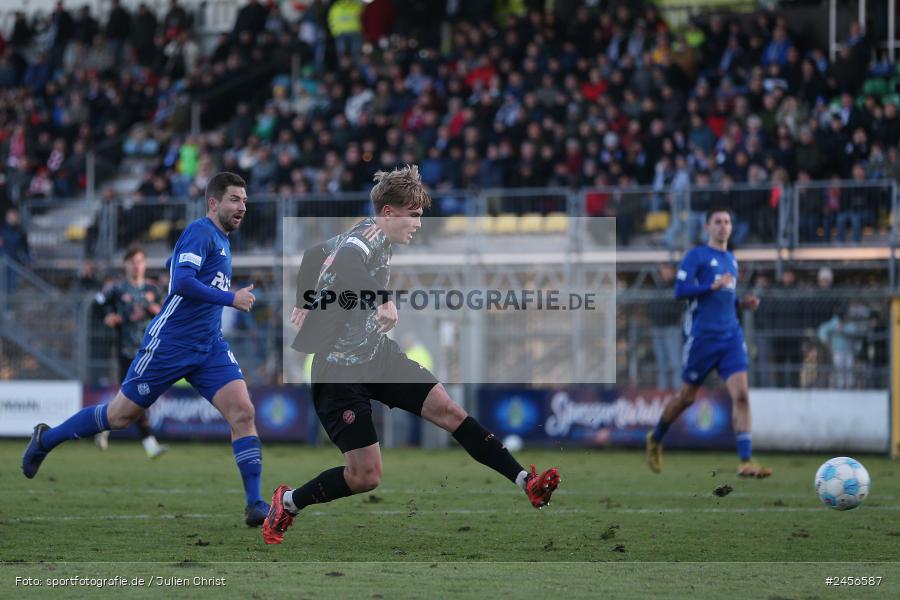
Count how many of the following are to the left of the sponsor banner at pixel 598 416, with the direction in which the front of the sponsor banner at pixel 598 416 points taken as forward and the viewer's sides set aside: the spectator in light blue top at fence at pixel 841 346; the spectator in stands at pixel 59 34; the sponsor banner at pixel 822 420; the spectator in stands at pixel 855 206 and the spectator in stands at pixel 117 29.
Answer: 3

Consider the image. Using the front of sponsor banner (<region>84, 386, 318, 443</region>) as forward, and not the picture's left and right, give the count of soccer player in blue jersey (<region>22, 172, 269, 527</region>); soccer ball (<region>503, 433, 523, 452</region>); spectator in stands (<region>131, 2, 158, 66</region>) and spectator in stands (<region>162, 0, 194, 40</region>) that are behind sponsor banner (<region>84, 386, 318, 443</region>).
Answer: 2

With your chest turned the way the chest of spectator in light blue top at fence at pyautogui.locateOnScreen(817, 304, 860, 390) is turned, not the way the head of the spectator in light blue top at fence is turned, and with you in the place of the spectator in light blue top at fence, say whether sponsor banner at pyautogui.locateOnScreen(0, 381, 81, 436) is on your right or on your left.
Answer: on your right

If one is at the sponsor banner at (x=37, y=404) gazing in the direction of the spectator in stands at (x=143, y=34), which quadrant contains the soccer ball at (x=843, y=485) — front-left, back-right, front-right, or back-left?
back-right

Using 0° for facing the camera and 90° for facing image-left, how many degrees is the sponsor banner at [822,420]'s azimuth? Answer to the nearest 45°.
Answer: approximately 0°

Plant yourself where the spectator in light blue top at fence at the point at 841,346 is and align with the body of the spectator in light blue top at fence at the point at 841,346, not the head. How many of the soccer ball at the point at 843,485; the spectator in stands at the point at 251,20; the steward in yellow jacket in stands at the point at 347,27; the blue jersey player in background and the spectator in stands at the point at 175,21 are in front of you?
2

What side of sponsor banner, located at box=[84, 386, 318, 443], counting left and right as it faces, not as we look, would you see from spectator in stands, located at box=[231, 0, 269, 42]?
back

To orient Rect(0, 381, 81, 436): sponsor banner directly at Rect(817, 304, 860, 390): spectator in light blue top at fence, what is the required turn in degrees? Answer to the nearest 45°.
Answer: approximately 45° to its left

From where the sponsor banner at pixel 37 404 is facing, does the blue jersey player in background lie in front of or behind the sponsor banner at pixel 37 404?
in front

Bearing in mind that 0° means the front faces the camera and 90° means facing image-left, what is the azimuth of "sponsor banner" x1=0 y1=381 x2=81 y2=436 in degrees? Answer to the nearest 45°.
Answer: approximately 0°
